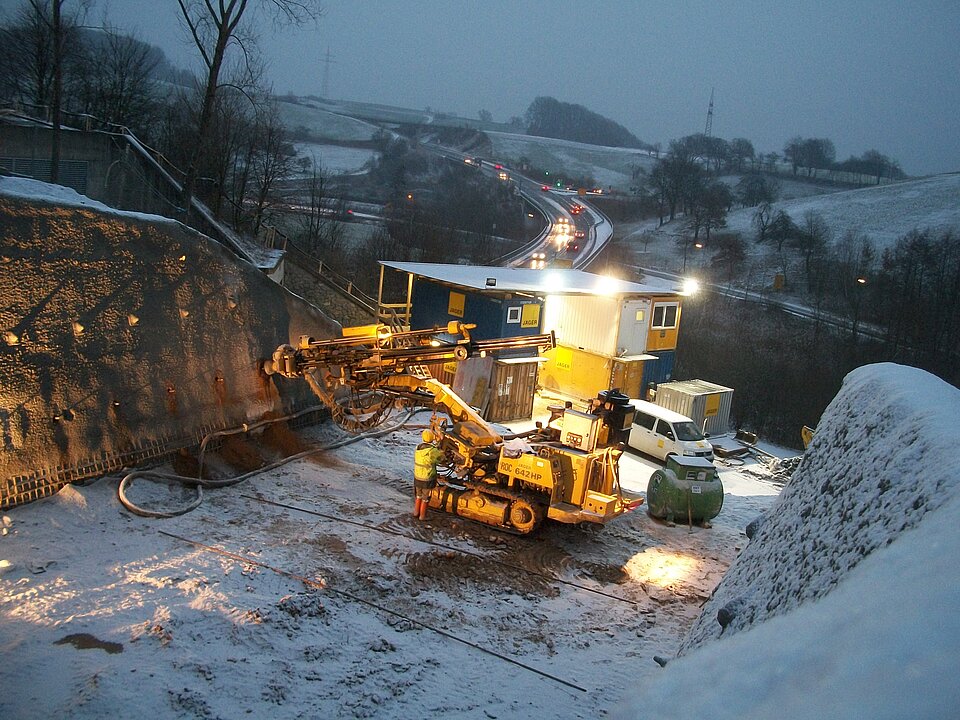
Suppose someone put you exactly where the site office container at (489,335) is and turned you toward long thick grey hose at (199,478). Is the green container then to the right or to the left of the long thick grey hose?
left

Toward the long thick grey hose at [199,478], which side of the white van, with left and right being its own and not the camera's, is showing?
right

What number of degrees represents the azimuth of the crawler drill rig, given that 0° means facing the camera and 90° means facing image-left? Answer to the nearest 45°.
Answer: approximately 135°

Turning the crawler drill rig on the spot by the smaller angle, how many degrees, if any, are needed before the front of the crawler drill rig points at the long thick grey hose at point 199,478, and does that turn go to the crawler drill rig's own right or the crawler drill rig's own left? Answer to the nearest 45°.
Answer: approximately 45° to the crawler drill rig's own left

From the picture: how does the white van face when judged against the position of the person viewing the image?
facing the viewer and to the right of the viewer

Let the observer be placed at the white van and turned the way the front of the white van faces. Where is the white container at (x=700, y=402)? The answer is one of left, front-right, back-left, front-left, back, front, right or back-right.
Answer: back-left

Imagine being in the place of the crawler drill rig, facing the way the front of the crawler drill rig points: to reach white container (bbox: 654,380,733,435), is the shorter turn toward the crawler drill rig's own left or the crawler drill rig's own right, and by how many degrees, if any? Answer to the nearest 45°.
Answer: approximately 90° to the crawler drill rig's own right

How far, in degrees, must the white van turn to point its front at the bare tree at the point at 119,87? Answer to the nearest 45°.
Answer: approximately 180°

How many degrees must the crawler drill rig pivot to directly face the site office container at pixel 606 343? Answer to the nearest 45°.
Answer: approximately 45° to its right

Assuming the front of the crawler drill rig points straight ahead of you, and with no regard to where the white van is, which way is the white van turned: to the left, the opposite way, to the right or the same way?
the opposite way
